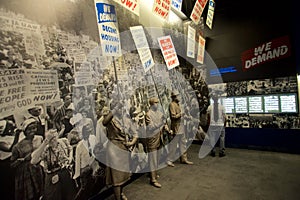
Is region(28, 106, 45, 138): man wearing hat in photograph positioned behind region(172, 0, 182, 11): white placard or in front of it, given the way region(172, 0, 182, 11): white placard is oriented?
in front

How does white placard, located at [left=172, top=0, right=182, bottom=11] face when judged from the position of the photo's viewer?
facing the viewer
